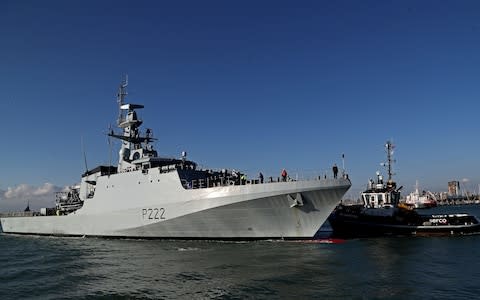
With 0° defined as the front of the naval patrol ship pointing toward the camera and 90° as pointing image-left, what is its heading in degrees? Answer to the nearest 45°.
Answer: approximately 315°

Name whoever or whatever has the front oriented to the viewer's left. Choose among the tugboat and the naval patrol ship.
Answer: the tugboat

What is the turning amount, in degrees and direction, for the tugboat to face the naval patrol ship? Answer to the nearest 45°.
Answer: approximately 45° to its left

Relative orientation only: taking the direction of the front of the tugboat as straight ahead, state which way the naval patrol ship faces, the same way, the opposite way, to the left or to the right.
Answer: the opposite way

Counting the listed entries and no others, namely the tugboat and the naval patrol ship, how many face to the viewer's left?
1

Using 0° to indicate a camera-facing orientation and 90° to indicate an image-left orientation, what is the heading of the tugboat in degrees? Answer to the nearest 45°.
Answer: approximately 90°
